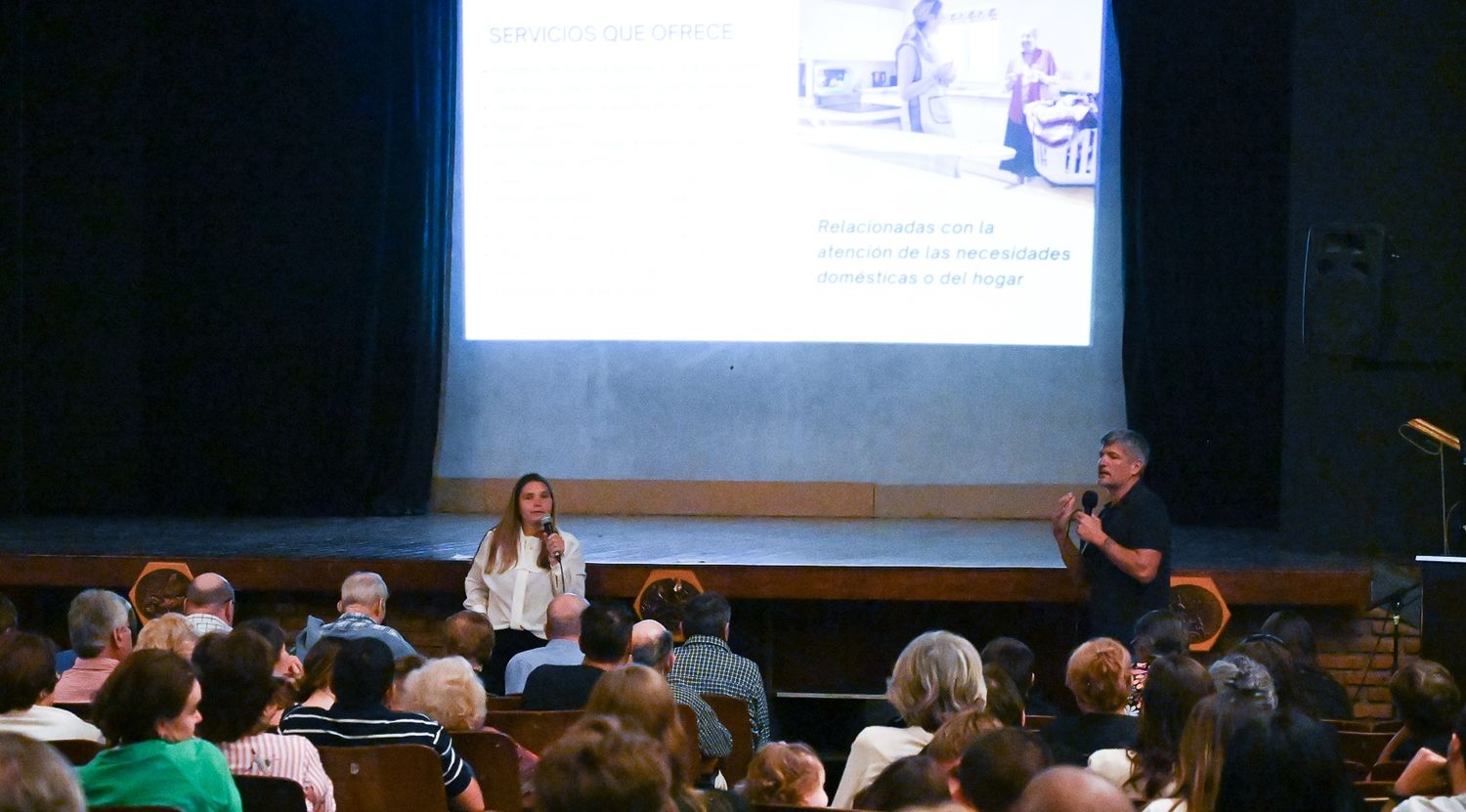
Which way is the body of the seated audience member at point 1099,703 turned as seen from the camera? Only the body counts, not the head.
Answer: away from the camera

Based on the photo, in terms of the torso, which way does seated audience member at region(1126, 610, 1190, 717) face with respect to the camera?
away from the camera

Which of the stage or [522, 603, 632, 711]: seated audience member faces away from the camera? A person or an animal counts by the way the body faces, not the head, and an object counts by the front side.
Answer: the seated audience member

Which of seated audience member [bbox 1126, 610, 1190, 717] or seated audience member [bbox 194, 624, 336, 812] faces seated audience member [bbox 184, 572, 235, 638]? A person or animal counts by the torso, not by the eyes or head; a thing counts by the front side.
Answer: seated audience member [bbox 194, 624, 336, 812]

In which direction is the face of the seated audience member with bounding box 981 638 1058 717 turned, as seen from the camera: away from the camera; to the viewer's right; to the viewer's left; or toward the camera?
away from the camera

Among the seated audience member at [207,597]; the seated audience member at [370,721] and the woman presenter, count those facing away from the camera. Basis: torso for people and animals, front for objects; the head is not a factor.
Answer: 2

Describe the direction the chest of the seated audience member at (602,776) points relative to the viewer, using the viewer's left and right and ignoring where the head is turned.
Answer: facing away from the viewer

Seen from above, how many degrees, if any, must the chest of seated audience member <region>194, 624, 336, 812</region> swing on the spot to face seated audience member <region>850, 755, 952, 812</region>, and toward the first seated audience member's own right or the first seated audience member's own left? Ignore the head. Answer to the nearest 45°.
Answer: approximately 135° to the first seated audience member's own right

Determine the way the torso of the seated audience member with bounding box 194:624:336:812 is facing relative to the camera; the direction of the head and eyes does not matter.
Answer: away from the camera

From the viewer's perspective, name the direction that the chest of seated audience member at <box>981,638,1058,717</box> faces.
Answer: away from the camera

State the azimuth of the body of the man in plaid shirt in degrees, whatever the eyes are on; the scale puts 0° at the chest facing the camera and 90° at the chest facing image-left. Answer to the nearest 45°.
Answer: approximately 180°

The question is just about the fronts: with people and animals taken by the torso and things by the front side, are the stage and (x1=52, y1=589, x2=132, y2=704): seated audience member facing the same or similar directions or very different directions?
very different directions

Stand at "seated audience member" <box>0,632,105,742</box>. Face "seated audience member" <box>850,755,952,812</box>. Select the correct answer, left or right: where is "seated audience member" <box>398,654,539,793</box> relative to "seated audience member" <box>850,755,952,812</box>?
left

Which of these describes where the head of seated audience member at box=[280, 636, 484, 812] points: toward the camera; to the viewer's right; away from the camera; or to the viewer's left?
away from the camera

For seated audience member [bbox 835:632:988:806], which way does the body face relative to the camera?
away from the camera

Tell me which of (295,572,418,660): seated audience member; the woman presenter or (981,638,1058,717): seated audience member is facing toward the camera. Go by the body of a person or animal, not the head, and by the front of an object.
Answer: the woman presenter

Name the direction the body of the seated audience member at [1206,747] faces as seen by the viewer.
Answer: away from the camera

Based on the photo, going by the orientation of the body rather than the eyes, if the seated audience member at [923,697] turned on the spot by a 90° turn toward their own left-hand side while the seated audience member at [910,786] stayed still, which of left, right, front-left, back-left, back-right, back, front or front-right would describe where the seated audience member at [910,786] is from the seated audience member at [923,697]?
left

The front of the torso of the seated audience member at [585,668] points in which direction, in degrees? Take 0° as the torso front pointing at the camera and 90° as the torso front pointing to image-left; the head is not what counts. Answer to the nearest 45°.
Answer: approximately 180°

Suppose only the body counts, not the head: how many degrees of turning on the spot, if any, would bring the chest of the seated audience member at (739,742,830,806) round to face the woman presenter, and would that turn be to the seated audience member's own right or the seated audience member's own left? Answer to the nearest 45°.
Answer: approximately 45° to the seated audience member's own left

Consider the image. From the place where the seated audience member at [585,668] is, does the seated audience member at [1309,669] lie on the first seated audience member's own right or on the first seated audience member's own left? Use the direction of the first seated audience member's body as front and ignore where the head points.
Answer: on the first seated audience member's own right

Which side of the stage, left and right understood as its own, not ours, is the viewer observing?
front

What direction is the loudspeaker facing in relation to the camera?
toward the camera

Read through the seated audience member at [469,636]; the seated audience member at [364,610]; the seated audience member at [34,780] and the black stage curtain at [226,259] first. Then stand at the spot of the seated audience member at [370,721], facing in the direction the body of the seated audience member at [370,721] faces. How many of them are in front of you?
3
